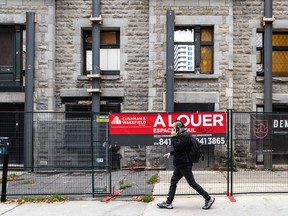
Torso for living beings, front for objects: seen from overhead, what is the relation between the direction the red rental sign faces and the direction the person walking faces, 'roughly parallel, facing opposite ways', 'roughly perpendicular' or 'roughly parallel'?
roughly perpendicular

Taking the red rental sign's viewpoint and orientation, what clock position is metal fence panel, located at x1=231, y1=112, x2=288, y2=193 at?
The metal fence panel is roughly at 8 o'clock from the red rental sign.

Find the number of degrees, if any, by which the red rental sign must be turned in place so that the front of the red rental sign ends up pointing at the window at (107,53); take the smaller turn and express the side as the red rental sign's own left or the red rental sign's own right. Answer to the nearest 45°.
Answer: approximately 180°

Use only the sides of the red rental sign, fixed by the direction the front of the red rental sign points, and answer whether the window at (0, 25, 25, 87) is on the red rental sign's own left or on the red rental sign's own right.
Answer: on the red rental sign's own right

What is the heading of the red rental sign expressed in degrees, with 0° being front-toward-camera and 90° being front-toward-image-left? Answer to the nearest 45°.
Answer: approximately 0°
